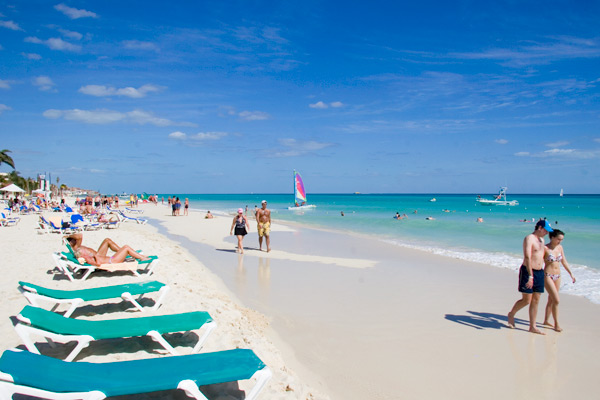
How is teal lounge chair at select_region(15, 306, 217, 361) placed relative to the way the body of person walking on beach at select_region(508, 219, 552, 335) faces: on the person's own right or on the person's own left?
on the person's own right

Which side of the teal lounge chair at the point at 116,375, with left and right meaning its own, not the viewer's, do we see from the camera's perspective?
right

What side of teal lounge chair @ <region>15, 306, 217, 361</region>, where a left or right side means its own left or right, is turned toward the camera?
right

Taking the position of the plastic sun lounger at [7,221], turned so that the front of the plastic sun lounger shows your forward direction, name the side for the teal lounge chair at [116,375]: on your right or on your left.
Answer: on your right

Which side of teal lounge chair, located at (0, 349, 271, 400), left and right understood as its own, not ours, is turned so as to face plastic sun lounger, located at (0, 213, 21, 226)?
left

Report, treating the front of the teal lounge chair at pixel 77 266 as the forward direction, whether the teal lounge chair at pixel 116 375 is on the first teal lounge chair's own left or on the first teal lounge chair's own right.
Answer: on the first teal lounge chair's own right

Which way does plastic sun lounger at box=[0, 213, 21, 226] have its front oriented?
to the viewer's right

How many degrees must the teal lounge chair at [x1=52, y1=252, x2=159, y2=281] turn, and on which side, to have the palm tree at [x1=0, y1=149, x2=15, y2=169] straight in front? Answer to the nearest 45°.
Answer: approximately 90° to its left

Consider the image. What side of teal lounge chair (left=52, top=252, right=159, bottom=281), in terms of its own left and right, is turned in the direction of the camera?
right
